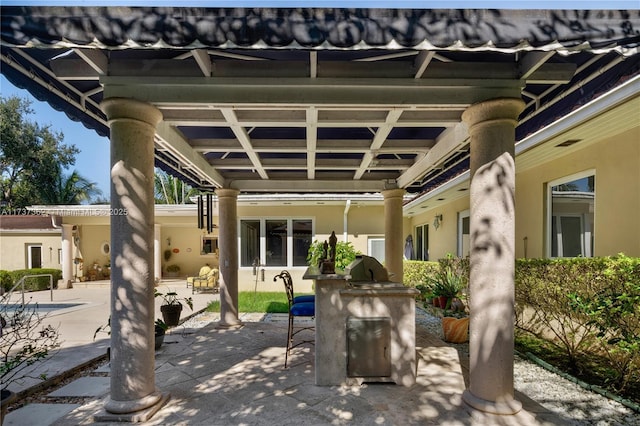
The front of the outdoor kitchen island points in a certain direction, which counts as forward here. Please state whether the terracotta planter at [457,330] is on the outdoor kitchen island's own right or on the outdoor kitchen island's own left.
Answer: on the outdoor kitchen island's own left

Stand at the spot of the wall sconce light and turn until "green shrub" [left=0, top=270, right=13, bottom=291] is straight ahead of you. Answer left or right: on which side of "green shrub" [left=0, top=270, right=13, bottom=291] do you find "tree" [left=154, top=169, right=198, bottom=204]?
right
